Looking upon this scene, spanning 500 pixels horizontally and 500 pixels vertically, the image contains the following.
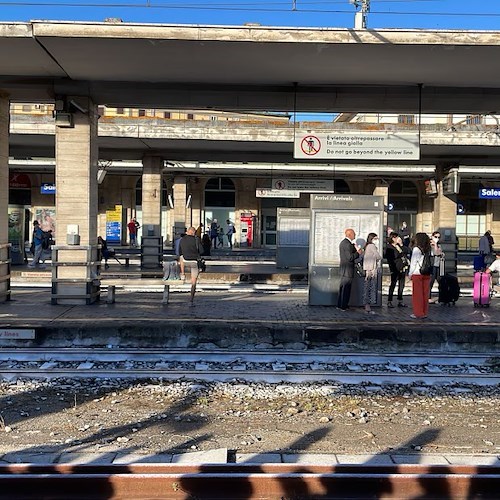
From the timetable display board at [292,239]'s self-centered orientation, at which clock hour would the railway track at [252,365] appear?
The railway track is roughly at 12 o'clock from the timetable display board.

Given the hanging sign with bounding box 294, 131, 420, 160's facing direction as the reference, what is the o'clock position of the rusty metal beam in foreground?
The rusty metal beam in foreground is roughly at 12 o'clock from the hanging sign.

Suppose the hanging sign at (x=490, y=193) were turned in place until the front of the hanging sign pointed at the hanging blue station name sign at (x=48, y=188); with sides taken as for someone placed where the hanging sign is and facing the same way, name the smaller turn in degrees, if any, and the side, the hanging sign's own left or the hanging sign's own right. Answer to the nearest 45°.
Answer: approximately 90° to the hanging sign's own right

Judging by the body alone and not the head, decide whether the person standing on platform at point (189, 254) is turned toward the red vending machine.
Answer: yes

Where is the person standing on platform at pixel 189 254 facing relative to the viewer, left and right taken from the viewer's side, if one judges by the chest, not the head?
facing away from the viewer

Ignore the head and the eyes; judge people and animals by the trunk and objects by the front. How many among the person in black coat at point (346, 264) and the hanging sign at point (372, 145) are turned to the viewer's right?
1

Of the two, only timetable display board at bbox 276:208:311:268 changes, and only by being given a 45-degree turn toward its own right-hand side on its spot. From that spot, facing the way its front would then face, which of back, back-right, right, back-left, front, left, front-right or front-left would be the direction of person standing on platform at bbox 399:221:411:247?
back

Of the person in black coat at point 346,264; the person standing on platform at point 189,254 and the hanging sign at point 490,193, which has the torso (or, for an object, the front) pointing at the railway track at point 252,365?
the hanging sign
